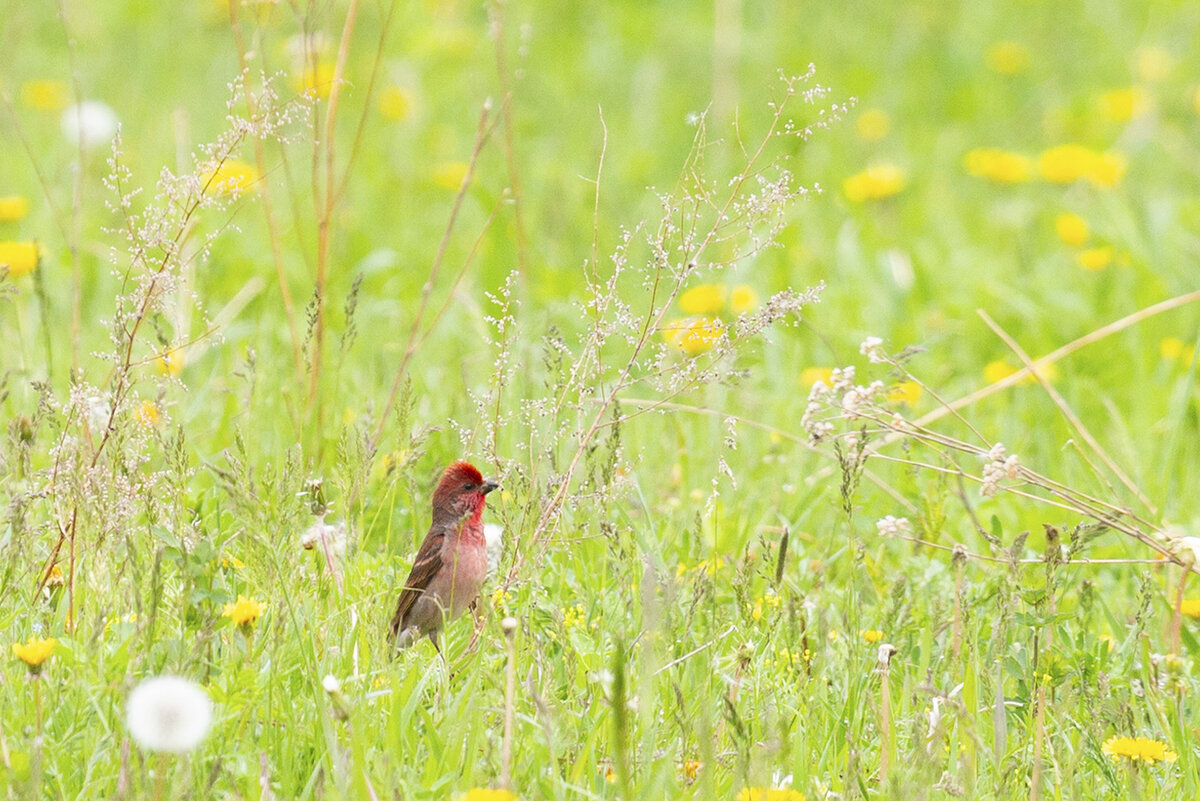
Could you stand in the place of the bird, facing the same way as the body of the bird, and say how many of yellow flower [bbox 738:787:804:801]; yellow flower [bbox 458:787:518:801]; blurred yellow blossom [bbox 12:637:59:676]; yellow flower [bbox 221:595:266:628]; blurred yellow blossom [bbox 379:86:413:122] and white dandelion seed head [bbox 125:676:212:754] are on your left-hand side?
1

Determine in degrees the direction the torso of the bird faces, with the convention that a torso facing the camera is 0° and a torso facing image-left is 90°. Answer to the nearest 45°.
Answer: approximately 270°

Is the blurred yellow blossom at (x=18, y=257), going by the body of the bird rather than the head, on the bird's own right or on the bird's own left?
on the bird's own left

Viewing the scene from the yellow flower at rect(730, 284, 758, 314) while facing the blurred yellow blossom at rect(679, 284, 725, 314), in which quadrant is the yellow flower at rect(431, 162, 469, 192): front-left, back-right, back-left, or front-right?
front-right

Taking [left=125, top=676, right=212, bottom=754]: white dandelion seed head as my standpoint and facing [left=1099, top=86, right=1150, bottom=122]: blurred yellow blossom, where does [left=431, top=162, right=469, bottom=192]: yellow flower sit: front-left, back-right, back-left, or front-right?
front-left

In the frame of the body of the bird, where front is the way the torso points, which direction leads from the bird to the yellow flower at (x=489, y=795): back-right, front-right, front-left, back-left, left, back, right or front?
right

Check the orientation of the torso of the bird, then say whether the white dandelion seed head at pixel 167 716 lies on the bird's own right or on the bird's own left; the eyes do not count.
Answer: on the bird's own right

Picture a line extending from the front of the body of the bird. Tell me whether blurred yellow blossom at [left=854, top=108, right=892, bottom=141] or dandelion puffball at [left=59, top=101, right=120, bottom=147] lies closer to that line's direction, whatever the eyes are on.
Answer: the blurred yellow blossom

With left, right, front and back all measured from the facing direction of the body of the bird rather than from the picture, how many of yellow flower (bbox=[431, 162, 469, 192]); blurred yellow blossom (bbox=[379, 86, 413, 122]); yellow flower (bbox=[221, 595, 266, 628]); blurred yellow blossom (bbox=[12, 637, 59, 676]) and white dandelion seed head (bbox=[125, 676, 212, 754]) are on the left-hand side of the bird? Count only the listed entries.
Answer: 2

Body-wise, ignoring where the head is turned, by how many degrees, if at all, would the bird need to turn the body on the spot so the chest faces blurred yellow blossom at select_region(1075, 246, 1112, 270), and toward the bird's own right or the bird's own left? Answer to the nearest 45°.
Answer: approximately 45° to the bird's own left

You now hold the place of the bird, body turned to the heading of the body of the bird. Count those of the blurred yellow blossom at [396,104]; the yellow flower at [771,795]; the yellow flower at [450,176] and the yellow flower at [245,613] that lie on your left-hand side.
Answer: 2

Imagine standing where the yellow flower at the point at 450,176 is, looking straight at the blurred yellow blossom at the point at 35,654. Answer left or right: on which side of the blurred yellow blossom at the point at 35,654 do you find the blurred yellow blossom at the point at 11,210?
right
